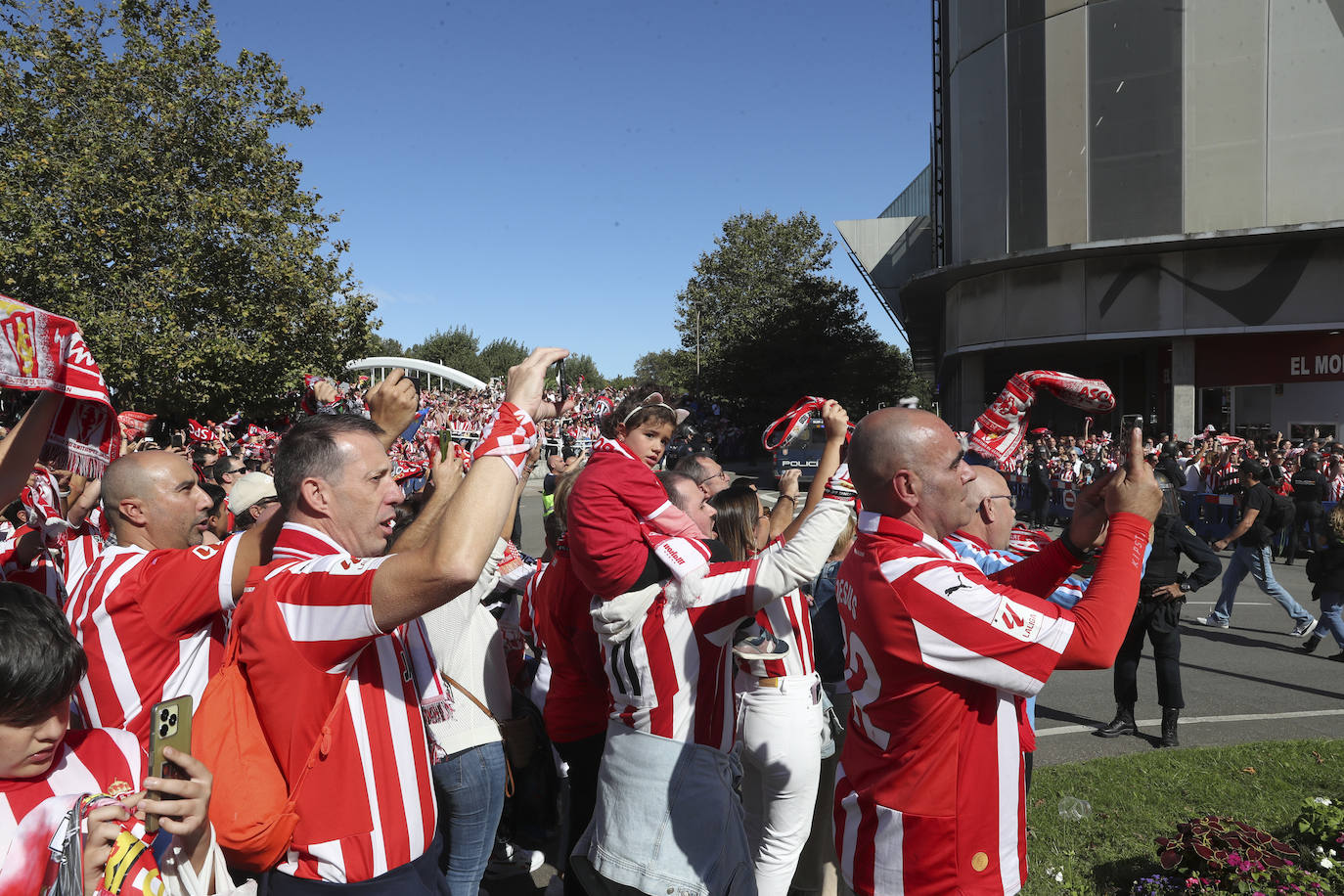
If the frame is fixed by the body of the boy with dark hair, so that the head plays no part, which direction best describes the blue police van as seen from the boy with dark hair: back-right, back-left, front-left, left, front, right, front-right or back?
left

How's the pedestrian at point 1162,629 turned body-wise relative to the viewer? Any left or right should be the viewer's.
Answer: facing the viewer and to the left of the viewer

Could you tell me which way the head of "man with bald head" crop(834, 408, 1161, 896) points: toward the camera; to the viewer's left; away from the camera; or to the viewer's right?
to the viewer's right

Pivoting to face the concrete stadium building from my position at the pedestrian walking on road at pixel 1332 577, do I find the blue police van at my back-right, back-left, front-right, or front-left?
front-left

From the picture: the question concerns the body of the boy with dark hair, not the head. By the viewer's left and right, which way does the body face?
facing the viewer and to the right of the viewer

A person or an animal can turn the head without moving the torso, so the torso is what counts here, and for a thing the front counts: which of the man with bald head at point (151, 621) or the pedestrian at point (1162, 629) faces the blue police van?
the man with bald head

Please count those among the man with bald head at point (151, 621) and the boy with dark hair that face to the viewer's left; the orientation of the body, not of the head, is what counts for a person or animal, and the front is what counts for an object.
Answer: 0

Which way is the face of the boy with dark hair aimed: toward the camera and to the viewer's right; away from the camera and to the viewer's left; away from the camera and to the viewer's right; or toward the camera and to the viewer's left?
toward the camera and to the viewer's right

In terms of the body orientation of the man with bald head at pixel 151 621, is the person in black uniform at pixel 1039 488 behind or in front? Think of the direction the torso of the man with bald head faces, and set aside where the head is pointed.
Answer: in front

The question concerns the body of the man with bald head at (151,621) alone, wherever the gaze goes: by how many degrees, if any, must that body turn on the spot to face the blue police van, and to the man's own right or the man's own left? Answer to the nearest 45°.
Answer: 0° — they already face it

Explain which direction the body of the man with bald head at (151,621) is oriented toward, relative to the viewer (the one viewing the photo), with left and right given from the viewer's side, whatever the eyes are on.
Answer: facing away from the viewer and to the right of the viewer

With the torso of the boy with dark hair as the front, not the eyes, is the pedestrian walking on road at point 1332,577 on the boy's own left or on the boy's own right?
on the boy's own left

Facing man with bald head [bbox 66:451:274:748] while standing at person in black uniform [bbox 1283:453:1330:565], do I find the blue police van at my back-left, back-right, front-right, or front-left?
back-right

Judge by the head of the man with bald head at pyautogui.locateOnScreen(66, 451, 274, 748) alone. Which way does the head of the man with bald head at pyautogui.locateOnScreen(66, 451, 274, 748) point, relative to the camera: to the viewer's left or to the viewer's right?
to the viewer's right
